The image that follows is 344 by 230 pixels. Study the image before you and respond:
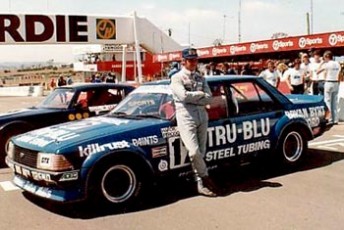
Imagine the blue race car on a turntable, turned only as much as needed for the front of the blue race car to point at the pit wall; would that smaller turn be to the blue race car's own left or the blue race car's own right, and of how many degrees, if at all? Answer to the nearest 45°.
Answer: approximately 135° to the blue race car's own right

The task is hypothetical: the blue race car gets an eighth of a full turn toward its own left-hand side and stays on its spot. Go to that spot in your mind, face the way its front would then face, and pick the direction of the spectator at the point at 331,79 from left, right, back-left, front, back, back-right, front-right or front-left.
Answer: back-left

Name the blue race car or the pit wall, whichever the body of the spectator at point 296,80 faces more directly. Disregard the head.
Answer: the blue race car

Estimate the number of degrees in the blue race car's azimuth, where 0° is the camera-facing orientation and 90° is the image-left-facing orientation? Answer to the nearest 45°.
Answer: approximately 45°

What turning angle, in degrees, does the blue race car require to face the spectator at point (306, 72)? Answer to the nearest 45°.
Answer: approximately 180°

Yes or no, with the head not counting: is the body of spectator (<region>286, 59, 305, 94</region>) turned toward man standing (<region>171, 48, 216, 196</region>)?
yes

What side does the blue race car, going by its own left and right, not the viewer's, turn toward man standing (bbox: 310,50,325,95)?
back

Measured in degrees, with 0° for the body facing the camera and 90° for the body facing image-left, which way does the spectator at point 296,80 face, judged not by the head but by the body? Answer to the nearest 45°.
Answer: approximately 0°

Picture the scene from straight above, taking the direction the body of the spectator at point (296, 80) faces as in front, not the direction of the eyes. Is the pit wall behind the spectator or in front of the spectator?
behind

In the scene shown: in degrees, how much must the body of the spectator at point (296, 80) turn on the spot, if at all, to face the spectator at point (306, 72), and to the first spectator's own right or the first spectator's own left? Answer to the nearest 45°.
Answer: approximately 135° to the first spectator's own left

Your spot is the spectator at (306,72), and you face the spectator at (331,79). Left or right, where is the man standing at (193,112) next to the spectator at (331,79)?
right
